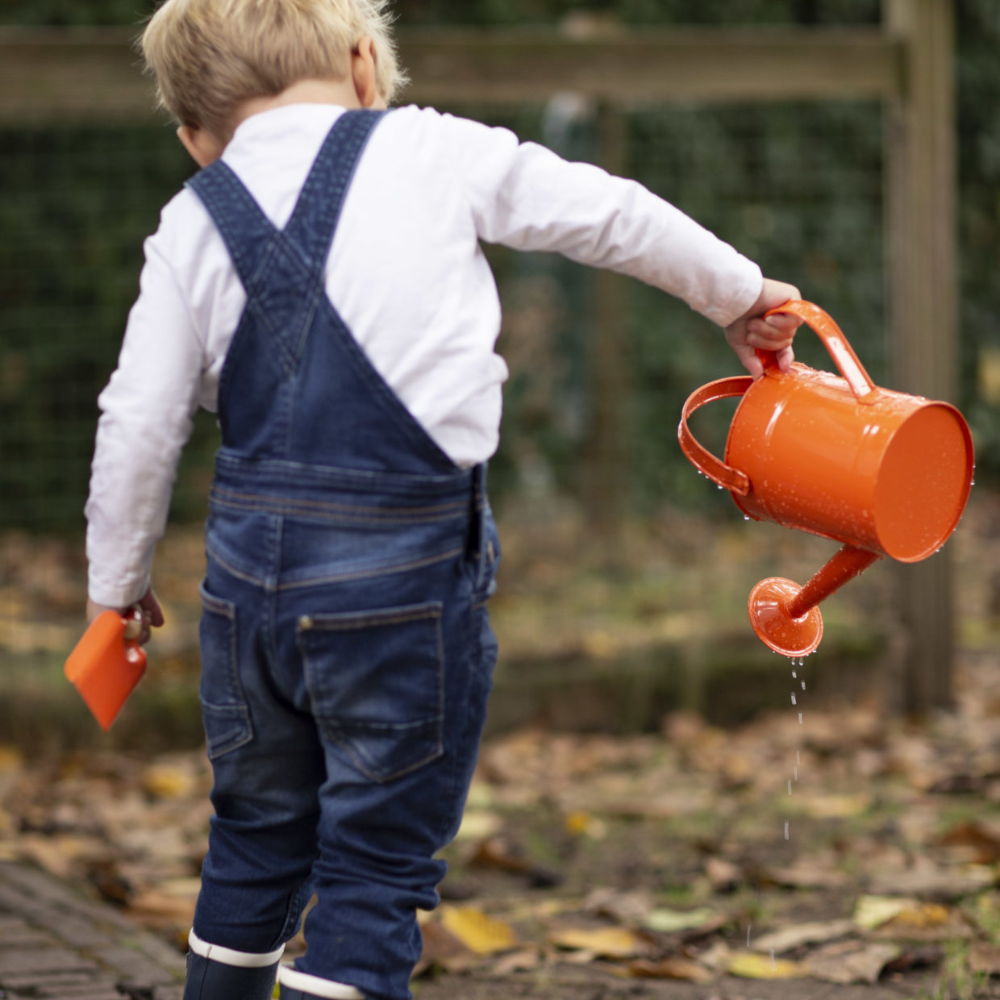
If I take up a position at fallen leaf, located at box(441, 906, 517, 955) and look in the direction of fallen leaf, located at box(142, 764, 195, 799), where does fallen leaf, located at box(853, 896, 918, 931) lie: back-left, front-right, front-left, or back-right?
back-right

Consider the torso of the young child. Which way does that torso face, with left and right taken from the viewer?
facing away from the viewer and to the right of the viewer

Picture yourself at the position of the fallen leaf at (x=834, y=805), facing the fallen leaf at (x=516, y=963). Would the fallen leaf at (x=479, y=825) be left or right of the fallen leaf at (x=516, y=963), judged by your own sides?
right
